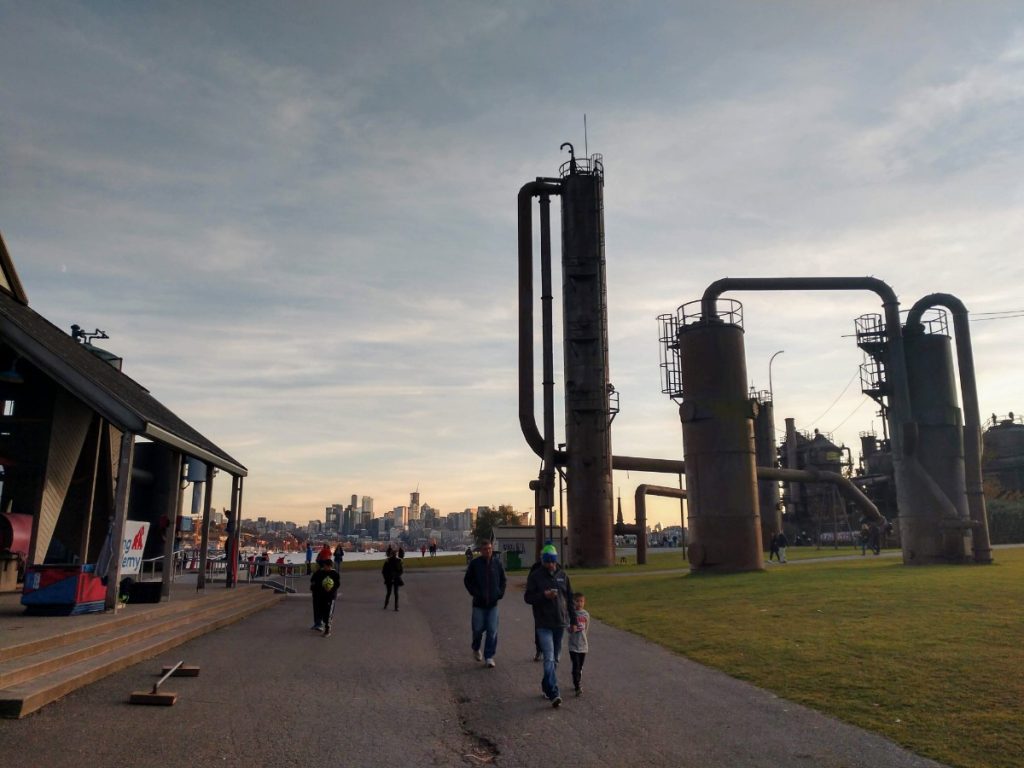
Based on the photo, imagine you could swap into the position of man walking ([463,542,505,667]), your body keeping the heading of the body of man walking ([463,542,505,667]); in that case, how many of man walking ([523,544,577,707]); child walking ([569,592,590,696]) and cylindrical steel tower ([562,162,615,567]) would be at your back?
1

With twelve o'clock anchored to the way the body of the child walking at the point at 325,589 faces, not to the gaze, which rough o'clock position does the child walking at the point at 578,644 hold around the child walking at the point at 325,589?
the child walking at the point at 578,644 is roughly at 11 o'clock from the child walking at the point at 325,589.

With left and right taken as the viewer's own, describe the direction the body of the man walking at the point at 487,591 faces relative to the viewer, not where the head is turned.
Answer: facing the viewer

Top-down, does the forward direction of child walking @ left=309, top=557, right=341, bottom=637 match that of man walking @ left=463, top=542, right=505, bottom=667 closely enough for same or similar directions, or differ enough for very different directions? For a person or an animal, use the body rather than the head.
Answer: same or similar directions

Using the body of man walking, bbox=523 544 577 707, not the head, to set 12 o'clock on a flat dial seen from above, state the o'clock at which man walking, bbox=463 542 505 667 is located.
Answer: man walking, bbox=463 542 505 667 is roughly at 5 o'clock from man walking, bbox=523 544 577 707.

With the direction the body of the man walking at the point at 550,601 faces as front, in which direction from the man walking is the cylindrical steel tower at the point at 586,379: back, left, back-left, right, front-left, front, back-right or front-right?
back

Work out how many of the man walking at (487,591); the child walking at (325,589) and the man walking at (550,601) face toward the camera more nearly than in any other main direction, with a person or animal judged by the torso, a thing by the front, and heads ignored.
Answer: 3

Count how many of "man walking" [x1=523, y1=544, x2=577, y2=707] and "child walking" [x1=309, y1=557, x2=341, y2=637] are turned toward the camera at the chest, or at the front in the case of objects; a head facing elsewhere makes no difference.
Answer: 2

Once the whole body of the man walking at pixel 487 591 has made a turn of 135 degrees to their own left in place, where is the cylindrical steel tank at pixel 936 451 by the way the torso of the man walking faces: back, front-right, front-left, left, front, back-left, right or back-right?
front

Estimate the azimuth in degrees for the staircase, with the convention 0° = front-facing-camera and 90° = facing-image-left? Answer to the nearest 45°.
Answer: approximately 315°

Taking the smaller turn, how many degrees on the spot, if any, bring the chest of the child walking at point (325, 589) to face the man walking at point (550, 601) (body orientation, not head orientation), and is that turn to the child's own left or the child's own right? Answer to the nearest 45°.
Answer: approximately 45° to the child's own left

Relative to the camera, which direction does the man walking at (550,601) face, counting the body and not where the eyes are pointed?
toward the camera

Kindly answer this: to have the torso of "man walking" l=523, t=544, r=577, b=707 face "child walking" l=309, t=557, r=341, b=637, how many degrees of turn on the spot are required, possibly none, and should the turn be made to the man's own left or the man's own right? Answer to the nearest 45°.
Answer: approximately 135° to the man's own right

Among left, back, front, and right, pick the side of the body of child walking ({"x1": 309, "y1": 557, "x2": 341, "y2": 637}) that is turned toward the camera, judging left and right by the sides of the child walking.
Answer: front

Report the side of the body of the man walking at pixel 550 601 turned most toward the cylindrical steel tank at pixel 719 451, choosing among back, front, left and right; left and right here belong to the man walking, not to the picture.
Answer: back

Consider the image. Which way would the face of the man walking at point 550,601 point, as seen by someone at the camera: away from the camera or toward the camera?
toward the camera

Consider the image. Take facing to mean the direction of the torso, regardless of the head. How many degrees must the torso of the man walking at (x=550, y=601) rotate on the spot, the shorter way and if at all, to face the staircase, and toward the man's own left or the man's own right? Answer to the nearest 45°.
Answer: approximately 90° to the man's own right

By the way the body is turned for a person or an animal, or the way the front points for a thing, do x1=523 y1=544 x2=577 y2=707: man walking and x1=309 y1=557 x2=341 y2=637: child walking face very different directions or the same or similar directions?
same or similar directions
